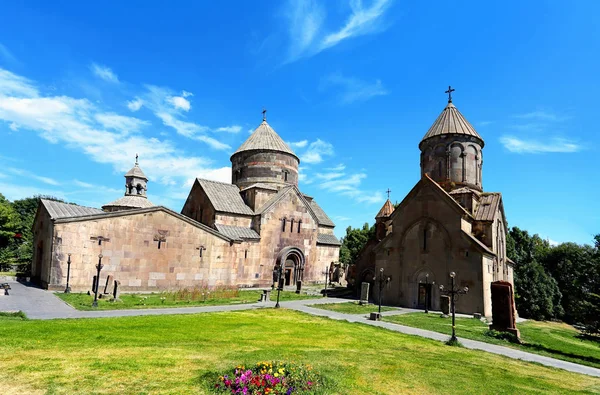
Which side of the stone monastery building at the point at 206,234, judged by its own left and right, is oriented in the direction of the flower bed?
front

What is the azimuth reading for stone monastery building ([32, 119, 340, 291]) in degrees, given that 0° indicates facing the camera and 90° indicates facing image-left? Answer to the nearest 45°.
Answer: approximately 0°

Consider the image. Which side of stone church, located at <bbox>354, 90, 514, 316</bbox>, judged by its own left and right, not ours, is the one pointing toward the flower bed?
front

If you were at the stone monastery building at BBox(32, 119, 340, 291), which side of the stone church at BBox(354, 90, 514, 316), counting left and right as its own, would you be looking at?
right

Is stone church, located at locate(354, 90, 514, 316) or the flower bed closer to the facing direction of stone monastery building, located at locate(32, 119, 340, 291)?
the flower bed

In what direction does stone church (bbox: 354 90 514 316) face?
toward the camera

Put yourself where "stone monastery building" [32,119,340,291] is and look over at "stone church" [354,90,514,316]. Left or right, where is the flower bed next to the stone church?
right

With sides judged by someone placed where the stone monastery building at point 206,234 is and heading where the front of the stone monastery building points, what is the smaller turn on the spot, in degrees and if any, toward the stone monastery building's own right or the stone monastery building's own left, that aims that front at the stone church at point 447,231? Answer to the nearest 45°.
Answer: approximately 45° to the stone monastery building's own left

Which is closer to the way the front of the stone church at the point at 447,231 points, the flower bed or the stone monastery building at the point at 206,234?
the flower bed
